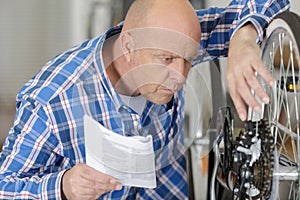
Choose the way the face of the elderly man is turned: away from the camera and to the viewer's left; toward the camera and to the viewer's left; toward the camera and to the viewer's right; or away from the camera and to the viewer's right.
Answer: toward the camera and to the viewer's right

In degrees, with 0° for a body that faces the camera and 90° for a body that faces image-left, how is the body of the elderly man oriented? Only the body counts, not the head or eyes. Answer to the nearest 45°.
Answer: approximately 315°
